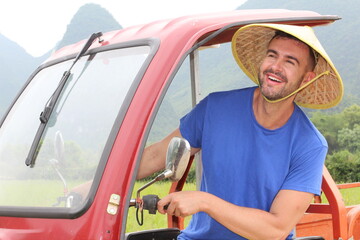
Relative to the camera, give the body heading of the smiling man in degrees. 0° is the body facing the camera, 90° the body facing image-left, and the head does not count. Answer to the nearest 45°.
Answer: approximately 45°

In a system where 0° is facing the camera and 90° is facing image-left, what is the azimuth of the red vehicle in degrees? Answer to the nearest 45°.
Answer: approximately 45°
